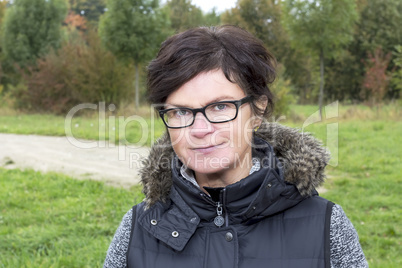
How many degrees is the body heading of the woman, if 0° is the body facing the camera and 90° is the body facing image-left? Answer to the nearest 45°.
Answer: approximately 0°

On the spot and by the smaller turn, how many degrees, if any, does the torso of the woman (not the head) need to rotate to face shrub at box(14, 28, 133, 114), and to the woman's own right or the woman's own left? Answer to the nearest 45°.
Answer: approximately 180°

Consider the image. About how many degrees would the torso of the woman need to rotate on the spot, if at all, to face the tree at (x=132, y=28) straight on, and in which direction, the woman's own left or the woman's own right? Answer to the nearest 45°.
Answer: approximately 180°

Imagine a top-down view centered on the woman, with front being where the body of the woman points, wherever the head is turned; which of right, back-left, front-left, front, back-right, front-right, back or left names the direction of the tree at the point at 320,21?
back

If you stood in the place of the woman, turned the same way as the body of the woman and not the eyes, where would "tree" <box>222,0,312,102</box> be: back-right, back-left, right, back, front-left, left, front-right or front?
back

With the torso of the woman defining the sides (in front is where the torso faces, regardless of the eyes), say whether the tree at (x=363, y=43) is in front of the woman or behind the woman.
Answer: behind

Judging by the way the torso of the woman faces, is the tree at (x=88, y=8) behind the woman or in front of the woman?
behind
